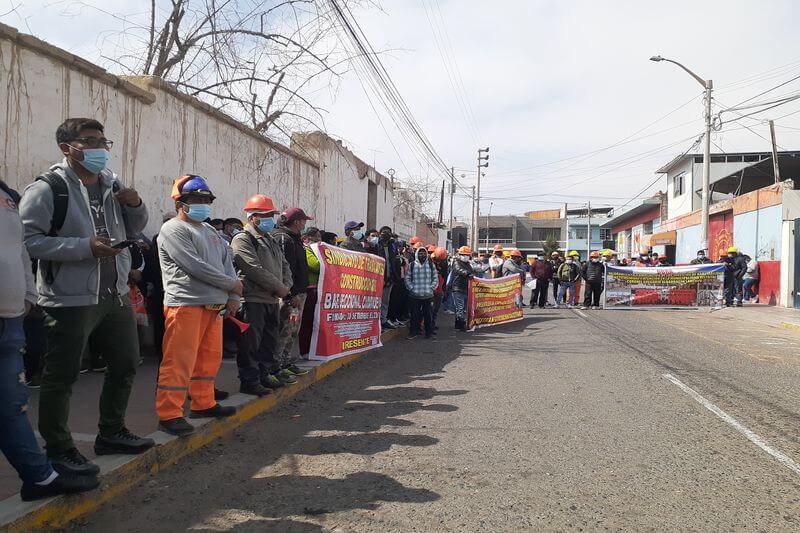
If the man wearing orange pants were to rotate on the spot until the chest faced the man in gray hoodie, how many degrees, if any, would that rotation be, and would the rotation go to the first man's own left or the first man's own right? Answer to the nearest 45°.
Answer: approximately 90° to the first man's own right

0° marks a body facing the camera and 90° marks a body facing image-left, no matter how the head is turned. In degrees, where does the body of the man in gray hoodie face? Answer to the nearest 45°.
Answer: approximately 315°

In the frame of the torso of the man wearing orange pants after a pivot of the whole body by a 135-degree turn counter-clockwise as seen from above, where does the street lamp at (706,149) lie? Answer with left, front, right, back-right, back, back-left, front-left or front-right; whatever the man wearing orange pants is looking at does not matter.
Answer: front-right

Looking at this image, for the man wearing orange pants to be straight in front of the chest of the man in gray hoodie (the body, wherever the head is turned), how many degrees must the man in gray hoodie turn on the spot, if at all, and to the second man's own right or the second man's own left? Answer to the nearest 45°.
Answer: approximately 90° to the second man's own left

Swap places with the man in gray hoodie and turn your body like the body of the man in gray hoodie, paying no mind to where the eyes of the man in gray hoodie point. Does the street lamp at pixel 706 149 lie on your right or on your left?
on your left
